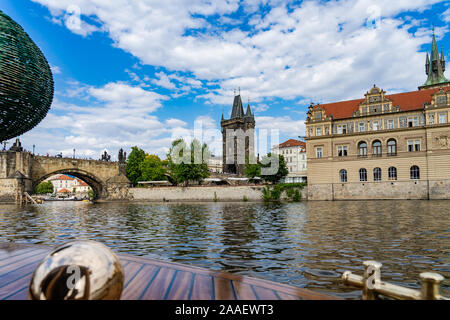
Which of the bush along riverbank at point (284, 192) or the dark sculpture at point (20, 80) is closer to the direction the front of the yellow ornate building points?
the dark sculpture

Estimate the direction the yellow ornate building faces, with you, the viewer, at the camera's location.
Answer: facing the viewer

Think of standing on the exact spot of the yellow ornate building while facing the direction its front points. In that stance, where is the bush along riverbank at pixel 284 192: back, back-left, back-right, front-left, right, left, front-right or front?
right

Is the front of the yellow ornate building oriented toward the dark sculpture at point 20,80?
yes

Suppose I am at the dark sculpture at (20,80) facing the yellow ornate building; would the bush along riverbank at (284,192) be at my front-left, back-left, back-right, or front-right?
front-left
